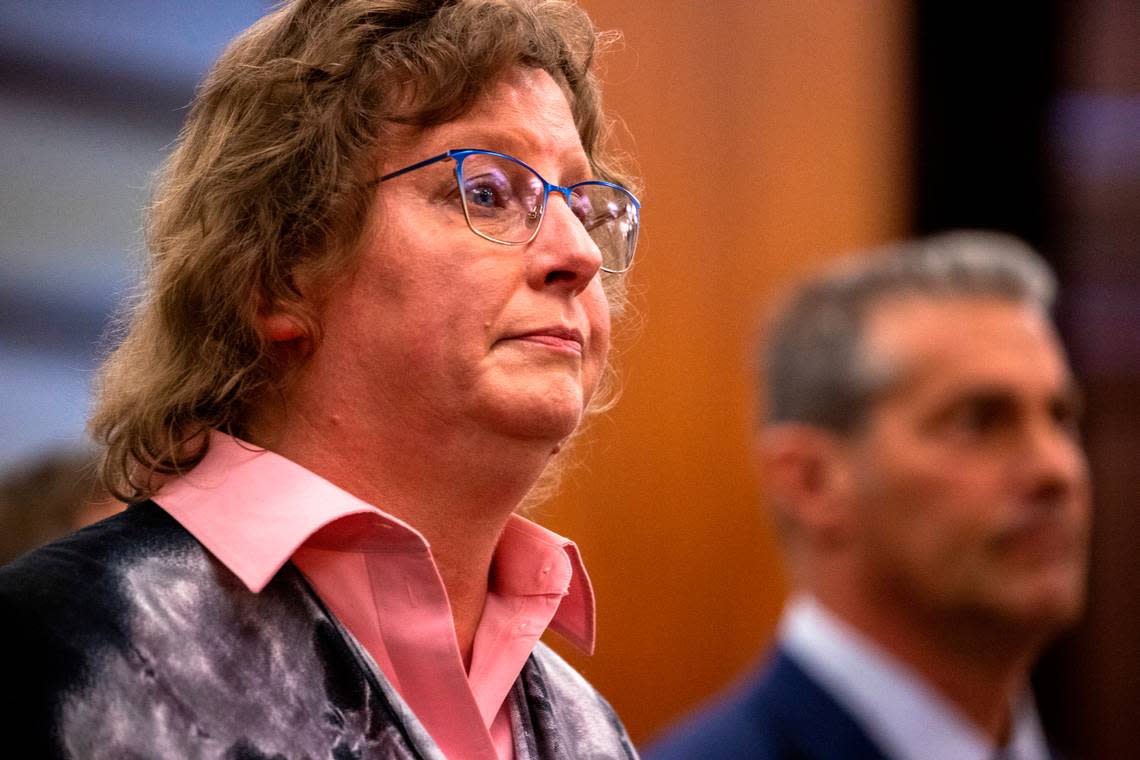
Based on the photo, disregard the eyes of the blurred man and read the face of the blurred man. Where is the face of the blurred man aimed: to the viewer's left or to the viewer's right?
to the viewer's right

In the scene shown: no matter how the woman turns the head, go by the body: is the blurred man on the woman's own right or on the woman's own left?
on the woman's own left

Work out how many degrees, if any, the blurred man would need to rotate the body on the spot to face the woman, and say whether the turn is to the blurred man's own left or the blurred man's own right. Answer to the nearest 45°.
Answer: approximately 90° to the blurred man's own right

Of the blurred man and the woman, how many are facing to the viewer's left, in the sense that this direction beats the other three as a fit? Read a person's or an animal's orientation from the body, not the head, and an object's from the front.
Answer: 0

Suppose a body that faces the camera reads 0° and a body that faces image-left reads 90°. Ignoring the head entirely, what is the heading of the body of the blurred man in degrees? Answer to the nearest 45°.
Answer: approximately 315°

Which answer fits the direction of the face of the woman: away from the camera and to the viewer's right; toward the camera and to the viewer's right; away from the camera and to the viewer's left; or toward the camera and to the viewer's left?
toward the camera and to the viewer's right

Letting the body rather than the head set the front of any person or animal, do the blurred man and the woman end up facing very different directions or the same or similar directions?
same or similar directions
